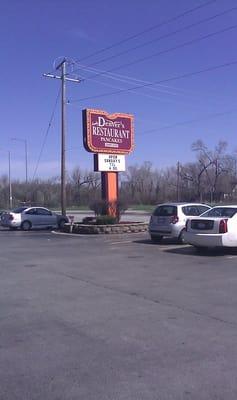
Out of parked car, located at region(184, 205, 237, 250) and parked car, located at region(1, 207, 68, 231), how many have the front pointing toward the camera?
0

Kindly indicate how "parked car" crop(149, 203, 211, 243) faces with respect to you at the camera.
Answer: facing away from the viewer and to the right of the viewer

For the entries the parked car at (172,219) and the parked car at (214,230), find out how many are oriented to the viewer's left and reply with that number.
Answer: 0

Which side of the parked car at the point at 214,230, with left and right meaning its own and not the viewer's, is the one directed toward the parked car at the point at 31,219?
left
